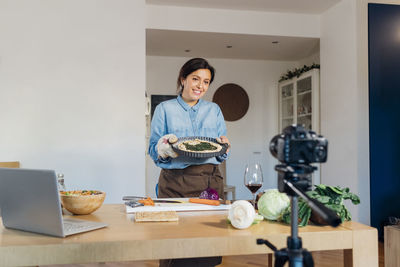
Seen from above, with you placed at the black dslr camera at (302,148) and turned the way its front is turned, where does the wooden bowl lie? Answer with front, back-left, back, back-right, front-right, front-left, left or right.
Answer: front

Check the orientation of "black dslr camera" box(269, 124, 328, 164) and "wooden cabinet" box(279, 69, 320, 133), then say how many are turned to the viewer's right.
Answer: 0

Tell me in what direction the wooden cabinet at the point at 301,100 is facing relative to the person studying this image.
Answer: facing the viewer and to the left of the viewer

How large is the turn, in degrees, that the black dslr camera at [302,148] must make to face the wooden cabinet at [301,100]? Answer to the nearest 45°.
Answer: approximately 45° to its right

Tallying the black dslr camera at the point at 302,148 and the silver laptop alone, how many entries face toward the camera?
0

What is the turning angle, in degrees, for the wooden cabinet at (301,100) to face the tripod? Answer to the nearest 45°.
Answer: approximately 45° to its left

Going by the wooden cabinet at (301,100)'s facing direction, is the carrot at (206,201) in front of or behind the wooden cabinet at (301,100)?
in front

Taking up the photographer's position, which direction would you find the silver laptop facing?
facing away from the viewer and to the right of the viewer

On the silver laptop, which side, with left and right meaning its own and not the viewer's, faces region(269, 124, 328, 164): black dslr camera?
right

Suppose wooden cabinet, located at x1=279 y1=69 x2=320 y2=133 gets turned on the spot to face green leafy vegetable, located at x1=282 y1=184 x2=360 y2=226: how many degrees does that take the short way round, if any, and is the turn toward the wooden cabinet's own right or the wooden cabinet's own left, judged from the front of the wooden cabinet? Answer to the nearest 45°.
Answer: approximately 45° to the wooden cabinet's own left

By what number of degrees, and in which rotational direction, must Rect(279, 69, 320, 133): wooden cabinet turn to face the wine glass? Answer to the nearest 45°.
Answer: approximately 45° to its left

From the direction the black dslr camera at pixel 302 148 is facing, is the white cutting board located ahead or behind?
ahead

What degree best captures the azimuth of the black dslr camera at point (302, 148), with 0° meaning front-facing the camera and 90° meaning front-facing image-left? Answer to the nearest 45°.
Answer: approximately 135°

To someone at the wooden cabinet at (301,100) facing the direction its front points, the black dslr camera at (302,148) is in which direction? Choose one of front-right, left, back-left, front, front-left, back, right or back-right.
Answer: front-left
